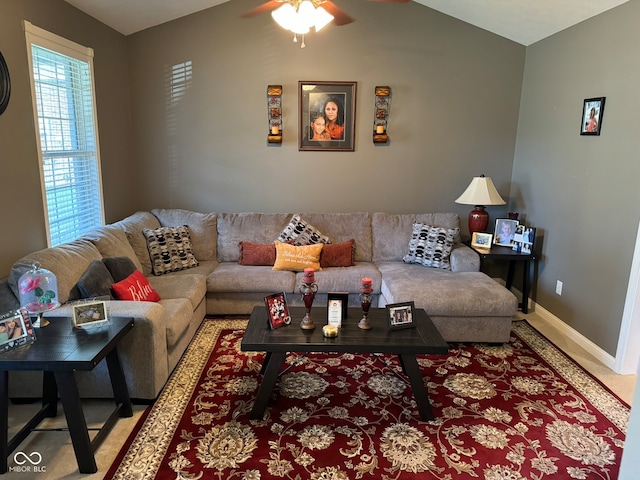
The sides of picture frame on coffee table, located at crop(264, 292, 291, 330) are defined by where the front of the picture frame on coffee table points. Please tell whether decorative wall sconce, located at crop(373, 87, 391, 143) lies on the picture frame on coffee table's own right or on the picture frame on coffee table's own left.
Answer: on the picture frame on coffee table's own left

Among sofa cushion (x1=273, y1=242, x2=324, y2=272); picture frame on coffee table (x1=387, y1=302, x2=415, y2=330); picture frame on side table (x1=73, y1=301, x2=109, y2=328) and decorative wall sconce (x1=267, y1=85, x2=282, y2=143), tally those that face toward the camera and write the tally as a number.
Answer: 4

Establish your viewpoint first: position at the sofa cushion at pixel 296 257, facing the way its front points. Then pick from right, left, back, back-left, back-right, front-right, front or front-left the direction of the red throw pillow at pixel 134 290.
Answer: front-right

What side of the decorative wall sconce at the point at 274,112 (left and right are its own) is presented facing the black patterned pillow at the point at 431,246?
left

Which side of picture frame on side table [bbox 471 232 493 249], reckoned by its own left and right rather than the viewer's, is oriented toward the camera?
front

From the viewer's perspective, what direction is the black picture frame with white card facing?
toward the camera

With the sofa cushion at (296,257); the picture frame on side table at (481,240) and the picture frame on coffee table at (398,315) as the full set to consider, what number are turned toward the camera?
3

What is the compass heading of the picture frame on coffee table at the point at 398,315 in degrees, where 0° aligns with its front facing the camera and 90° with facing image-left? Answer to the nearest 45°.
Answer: approximately 0°

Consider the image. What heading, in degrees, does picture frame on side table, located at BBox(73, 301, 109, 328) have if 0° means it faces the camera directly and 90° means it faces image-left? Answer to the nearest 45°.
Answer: approximately 0°

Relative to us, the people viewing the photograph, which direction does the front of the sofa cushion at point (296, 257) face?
facing the viewer

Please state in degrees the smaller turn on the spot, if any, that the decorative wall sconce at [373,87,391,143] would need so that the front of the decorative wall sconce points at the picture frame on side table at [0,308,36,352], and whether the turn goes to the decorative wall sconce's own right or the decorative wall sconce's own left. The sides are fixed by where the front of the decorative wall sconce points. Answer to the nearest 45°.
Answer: approximately 45° to the decorative wall sconce's own right

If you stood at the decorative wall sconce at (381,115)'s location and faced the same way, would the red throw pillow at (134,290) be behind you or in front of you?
in front

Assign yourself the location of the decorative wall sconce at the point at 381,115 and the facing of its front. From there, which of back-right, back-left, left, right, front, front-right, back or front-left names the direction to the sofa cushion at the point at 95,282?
front-right

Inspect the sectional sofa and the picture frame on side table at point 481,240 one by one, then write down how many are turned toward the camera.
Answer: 2
